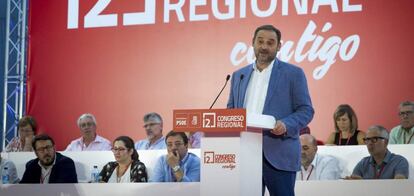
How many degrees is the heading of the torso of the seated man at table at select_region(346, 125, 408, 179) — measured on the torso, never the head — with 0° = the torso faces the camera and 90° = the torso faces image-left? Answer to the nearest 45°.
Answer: approximately 45°

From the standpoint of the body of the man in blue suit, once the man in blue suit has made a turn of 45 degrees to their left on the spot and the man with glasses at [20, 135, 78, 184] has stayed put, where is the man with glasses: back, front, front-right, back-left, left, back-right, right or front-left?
back-right

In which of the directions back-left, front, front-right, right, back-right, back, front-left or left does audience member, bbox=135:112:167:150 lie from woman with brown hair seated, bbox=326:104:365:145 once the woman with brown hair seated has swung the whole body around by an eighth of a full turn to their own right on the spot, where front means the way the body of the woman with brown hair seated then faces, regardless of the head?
front-right

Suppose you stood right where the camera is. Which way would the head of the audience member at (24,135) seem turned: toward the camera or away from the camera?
toward the camera

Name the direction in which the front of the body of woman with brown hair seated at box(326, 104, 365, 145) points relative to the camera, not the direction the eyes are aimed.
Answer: toward the camera

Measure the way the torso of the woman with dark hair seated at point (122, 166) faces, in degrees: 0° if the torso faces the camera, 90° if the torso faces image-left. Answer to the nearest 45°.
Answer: approximately 45°

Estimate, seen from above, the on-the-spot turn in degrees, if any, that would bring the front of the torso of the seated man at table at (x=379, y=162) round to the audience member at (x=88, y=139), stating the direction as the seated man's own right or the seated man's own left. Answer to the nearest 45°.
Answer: approximately 45° to the seated man's own right

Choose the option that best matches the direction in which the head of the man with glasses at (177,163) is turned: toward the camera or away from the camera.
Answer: toward the camera

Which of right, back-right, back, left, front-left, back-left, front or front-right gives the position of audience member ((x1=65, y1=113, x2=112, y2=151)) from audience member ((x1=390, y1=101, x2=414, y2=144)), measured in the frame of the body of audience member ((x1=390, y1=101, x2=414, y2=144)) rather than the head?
front-right

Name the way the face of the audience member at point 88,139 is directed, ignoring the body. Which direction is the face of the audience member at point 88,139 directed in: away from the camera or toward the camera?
toward the camera

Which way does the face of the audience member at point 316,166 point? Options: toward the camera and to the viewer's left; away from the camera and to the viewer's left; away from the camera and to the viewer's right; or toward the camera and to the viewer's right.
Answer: toward the camera and to the viewer's left

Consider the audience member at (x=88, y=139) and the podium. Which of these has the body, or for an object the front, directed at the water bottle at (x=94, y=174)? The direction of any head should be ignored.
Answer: the audience member

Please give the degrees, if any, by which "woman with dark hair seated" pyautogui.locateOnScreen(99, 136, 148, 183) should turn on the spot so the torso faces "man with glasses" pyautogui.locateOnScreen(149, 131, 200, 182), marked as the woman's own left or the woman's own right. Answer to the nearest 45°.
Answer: approximately 90° to the woman's own left

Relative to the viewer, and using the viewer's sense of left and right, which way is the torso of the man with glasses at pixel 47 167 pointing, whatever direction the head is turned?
facing the viewer
